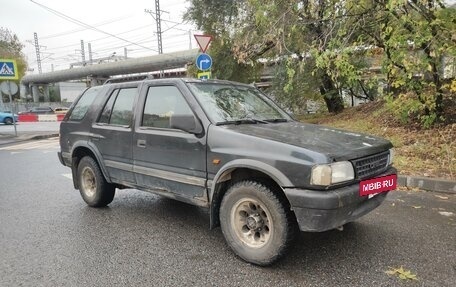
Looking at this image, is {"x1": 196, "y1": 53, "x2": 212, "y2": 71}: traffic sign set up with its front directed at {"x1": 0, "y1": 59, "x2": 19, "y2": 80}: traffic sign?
no

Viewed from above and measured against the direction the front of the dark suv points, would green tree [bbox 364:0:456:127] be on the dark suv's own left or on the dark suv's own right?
on the dark suv's own left

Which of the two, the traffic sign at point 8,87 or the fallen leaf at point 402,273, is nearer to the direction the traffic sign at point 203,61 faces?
the fallen leaf

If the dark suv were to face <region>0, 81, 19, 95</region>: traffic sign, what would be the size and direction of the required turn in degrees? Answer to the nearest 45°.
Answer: approximately 180°

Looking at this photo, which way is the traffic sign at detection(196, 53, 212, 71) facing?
toward the camera

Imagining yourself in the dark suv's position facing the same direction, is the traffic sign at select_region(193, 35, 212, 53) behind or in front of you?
behind

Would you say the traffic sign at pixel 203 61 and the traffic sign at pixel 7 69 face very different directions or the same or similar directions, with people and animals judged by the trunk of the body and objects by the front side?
same or similar directions

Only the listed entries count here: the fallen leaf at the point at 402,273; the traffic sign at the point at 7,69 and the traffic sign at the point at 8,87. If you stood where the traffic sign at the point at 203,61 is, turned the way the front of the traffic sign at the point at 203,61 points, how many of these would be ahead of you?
1

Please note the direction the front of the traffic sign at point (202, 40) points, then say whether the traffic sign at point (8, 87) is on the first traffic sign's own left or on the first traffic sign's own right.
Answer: on the first traffic sign's own right

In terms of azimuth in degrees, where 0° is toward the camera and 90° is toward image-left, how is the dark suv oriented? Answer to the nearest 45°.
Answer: approximately 315°

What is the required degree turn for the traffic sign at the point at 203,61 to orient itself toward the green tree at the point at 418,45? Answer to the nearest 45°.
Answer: approximately 45° to its left

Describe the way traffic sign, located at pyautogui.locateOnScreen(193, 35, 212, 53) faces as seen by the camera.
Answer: facing the viewer

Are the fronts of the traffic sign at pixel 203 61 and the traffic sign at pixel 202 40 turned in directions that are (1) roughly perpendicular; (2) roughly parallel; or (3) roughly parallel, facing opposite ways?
roughly parallel

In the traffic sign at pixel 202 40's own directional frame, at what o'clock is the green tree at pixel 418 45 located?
The green tree is roughly at 10 o'clock from the traffic sign.

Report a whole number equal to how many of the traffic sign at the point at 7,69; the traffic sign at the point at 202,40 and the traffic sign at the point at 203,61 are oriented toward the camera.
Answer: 3

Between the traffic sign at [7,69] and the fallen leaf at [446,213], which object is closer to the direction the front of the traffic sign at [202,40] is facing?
the fallen leaf
